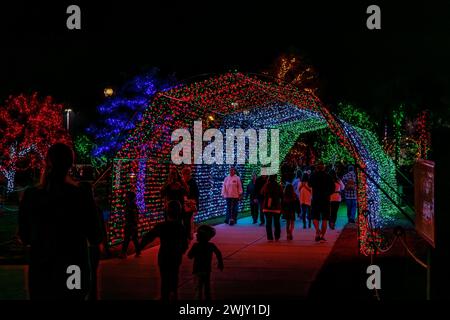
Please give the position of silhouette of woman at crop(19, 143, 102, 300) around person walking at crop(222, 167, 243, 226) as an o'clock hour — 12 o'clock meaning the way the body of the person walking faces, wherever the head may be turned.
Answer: The silhouette of woman is roughly at 12 o'clock from the person walking.

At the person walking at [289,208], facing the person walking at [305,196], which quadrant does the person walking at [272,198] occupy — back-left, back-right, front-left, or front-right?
back-left

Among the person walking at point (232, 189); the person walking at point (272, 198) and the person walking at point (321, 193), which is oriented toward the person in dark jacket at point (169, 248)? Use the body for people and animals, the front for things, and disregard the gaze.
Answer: the person walking at point (232, 189)

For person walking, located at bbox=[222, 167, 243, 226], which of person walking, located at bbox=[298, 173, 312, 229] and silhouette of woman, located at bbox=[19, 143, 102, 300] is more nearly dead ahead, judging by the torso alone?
the silhouette of woman
